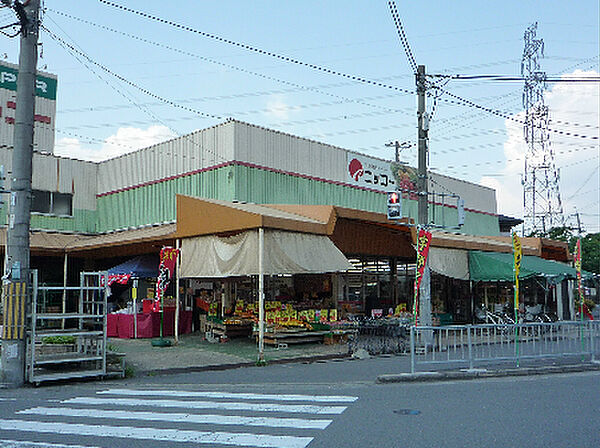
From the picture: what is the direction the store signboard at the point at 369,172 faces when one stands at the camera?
facing the viewer and to the right of the viewer

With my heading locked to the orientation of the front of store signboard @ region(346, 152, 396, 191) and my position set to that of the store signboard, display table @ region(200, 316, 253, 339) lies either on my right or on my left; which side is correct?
on my right

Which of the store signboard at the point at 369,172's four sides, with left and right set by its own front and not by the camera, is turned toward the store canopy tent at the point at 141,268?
right

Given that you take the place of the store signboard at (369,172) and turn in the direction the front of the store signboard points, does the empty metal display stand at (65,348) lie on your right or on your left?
on your right

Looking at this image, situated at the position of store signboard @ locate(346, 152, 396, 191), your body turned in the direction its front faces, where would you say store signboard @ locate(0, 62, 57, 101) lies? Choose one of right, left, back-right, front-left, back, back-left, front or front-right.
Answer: back-right

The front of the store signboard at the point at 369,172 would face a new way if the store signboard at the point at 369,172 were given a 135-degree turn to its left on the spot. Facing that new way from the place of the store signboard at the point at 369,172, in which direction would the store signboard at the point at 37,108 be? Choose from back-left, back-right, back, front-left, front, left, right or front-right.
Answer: left

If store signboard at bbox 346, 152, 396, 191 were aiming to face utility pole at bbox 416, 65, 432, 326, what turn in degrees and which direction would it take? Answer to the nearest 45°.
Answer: approximately 45° to its right

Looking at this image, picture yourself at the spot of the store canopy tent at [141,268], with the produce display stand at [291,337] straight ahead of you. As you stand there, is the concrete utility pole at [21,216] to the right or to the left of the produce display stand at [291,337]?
right

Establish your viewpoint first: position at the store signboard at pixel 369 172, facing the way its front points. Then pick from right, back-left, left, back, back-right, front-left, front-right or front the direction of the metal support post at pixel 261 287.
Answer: front-right
